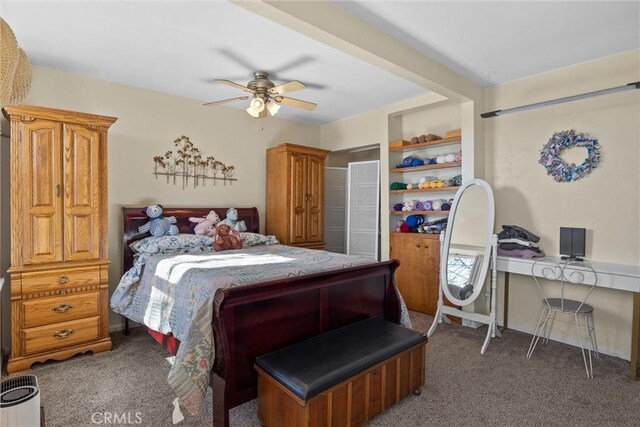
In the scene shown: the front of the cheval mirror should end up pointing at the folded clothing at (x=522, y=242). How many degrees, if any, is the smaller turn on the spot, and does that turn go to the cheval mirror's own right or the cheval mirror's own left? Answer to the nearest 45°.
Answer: approximately 135° to the cheval mirror's own left

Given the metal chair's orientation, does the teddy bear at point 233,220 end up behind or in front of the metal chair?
behind

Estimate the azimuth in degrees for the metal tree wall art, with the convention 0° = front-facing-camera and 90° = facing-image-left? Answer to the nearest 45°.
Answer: approximately 315°

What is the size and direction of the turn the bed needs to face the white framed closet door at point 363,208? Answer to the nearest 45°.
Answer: approximately 90° to its left

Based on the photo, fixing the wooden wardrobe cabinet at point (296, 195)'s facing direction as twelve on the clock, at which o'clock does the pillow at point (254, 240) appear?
The pillow is roughly at 3 o'clock from the wooden wardrobe cabinet.

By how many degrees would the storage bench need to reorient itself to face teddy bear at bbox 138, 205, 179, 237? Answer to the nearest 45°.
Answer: approximately 180°

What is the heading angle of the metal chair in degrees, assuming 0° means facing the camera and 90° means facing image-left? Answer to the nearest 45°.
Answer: approximately 225°

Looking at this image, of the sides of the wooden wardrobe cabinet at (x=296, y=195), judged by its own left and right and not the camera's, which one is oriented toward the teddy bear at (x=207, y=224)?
right

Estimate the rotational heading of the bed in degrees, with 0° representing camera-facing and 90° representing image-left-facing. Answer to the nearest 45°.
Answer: approximately 315°
